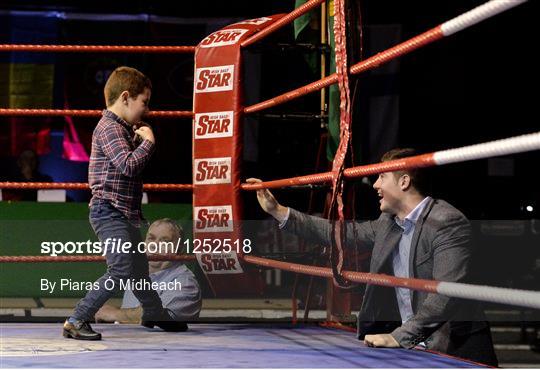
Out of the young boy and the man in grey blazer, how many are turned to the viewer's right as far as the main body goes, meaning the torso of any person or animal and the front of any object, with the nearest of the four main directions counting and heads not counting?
1

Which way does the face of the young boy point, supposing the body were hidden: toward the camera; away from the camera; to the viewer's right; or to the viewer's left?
to the viewer's right

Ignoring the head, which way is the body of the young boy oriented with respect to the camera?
to the viewer's right

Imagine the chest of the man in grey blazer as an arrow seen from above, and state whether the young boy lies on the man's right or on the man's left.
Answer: on the man's right

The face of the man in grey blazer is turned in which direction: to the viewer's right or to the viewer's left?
to the viewer's left

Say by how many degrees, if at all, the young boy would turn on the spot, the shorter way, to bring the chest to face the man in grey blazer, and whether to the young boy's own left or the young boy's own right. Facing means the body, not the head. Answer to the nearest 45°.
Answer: approximately 45° to the young boy's own right
